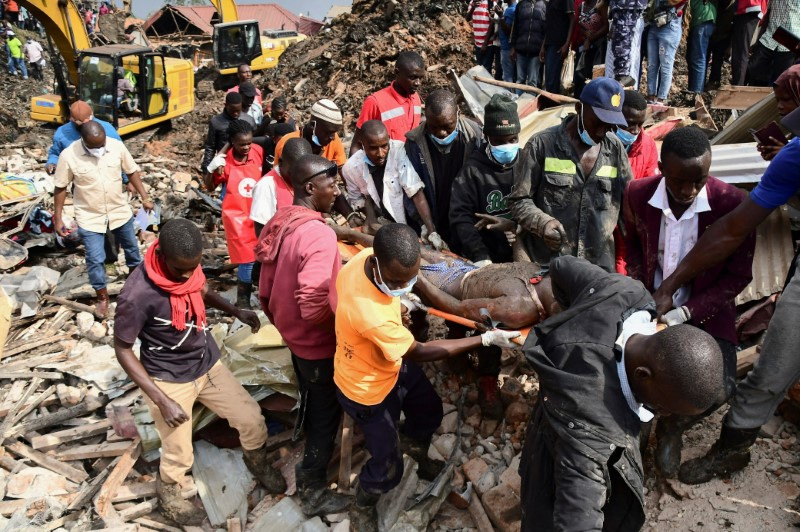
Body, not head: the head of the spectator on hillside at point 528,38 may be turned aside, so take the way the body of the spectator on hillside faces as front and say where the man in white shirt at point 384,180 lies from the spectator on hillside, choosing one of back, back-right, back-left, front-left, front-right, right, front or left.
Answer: front

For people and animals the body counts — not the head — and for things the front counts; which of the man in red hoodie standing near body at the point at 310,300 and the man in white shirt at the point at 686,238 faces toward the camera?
the man in white shirt

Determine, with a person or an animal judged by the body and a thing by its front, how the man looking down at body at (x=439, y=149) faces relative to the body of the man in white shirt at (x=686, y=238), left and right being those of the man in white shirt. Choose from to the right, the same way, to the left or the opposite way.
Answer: the same way

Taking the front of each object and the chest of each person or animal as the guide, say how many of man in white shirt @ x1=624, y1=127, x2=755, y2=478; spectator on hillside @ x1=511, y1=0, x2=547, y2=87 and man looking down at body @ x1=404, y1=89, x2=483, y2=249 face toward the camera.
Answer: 3

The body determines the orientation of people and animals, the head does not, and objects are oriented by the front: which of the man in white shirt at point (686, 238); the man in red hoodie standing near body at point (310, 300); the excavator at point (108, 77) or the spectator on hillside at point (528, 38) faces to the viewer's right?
the man in red hoodie standing near body

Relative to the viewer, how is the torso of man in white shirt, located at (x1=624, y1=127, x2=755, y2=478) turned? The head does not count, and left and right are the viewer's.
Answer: facing the viewer

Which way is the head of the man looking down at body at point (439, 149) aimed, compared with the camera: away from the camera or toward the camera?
toward the camera

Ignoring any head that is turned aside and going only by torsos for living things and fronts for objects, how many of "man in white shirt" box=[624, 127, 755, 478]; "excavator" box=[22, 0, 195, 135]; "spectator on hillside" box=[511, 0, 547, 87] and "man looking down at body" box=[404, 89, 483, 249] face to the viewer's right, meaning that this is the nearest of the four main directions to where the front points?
0

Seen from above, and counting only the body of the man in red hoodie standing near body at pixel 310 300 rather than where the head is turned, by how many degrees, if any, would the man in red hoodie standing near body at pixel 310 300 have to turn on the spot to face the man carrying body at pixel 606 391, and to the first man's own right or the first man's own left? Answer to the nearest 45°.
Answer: approximately 45° to the first man's own right

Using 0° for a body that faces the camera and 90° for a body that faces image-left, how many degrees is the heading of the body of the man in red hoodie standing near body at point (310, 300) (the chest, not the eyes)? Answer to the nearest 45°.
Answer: approximately 270°

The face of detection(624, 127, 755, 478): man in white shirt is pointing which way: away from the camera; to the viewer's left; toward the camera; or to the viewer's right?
toward the camera

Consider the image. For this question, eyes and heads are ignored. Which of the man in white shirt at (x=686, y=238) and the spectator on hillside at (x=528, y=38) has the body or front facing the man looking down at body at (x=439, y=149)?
the spectator on hillside

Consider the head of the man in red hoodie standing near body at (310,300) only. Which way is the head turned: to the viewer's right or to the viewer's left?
to the viewer's right

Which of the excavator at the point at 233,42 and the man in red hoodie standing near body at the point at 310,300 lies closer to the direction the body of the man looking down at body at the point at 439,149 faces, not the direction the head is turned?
the man in red hoodie standing near body

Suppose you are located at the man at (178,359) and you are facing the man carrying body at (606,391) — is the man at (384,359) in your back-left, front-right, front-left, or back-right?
front-left

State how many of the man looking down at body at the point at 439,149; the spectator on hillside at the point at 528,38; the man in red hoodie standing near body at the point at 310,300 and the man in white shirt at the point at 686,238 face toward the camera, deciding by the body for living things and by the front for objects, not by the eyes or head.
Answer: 3

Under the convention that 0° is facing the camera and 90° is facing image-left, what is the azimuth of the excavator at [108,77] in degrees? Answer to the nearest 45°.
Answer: approximately 45°

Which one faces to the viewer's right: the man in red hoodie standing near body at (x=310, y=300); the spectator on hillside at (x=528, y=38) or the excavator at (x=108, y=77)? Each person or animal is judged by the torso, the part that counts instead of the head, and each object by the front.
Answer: the man in red hoodie standing near body
